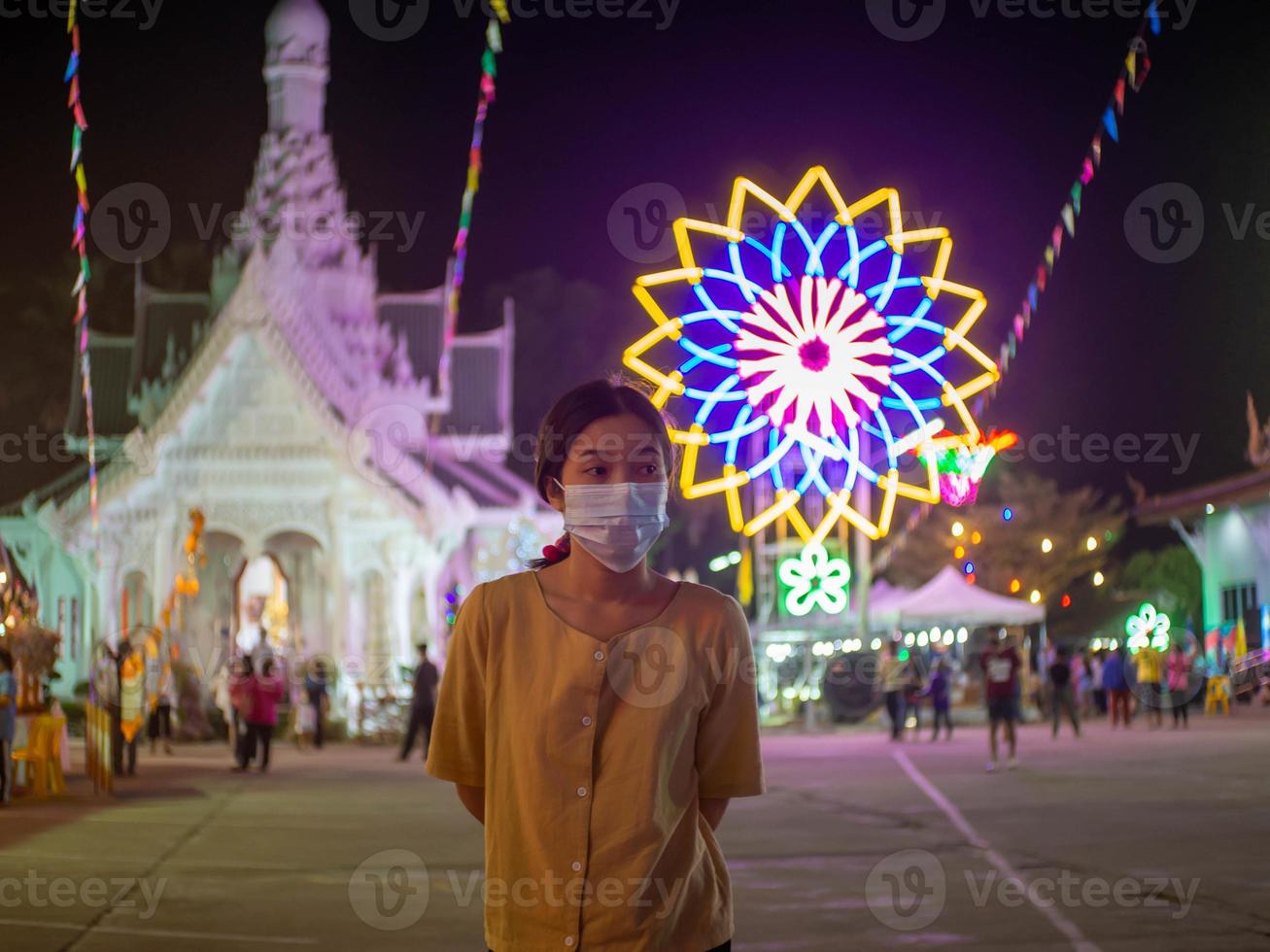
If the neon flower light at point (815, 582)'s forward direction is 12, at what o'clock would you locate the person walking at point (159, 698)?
The person walking is roughly at 3 o'clock from the neon flower light.

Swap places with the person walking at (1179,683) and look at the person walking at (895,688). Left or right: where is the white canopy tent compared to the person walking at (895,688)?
right

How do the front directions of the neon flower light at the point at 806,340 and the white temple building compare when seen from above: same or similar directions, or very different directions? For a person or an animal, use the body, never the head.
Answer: same or similar directions

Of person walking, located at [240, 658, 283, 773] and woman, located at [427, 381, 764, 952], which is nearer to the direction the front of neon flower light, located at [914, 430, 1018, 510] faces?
the woman

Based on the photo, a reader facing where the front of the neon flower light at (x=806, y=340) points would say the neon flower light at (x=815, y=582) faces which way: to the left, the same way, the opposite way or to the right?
the same way

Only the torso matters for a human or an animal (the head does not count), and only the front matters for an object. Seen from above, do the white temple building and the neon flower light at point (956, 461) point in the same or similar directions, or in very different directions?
same or similar directions

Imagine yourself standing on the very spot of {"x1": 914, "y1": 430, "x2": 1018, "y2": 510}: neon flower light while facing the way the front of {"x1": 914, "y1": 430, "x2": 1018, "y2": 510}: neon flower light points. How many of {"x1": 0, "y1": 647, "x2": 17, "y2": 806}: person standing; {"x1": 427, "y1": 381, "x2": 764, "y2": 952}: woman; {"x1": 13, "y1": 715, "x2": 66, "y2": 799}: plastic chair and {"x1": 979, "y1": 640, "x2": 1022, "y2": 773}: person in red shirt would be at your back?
0

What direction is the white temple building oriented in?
toward the camera

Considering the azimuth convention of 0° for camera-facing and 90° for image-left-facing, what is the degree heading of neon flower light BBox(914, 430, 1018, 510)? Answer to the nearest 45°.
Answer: approximately 0°

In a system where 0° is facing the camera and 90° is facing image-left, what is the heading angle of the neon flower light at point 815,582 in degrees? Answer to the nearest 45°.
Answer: approximately 0°

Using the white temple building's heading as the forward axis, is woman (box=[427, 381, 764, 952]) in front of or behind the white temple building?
in front

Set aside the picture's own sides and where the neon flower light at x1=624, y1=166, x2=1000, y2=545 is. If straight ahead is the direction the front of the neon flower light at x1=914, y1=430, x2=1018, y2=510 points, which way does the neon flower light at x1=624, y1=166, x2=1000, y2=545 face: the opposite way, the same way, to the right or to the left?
the same way

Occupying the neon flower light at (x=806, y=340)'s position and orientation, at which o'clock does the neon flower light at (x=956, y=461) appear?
the neon flower light at (x=956, y=461) is roughly at 8 o'clock from the neon flower light at (x=806, y=340).

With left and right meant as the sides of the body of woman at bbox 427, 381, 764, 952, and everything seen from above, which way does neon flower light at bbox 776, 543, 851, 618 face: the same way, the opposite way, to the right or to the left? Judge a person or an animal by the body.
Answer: the same way
